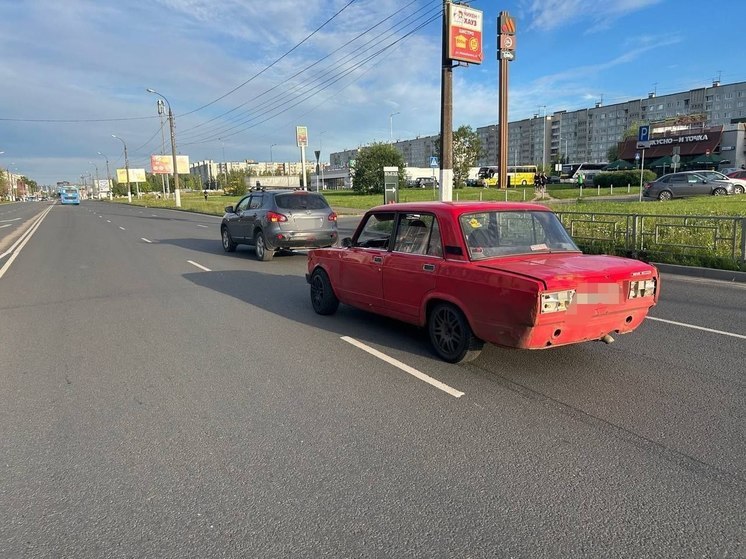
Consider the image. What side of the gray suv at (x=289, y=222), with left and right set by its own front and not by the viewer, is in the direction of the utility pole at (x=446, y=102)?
right

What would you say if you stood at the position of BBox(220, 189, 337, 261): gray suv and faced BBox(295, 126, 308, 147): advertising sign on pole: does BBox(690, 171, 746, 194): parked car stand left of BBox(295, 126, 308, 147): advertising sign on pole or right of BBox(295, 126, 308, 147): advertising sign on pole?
right

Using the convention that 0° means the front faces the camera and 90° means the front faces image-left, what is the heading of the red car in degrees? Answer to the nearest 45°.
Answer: approximately 135°

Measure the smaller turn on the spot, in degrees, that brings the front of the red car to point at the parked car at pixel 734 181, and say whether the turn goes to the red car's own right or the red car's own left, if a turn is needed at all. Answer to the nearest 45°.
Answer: approximately 90° to the red car's own right

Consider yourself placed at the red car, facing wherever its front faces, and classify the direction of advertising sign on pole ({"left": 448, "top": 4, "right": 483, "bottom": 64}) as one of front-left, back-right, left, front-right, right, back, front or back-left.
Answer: front-right

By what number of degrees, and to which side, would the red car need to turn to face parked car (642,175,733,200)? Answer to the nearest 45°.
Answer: approximately 45° to its right

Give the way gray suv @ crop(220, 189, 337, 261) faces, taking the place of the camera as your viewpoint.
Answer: facing away from the viewer and to the left of the viewer

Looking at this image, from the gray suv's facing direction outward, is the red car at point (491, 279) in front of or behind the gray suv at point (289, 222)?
behind
